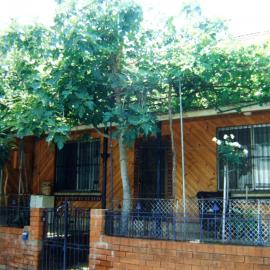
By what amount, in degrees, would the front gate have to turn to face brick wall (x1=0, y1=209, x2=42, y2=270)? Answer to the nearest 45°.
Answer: approximately 135° to its right

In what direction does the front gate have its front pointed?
toward the camera

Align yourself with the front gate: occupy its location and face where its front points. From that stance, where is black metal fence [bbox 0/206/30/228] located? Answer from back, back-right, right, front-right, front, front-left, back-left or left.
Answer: back-right

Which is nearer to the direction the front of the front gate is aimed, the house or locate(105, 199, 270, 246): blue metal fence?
the blue metal fence

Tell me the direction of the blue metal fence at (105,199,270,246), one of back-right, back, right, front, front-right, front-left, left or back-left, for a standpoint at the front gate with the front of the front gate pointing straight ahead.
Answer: front-left
